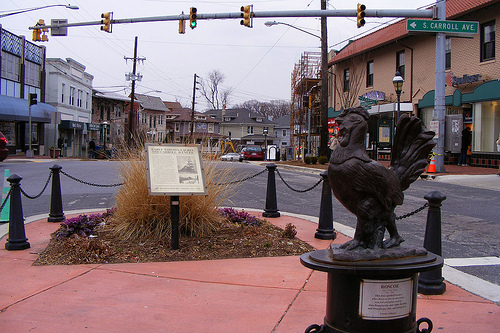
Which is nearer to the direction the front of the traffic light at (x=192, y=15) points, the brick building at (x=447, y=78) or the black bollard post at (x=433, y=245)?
the black bollard post

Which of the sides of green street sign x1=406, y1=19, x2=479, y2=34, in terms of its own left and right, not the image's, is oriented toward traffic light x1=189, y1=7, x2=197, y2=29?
right

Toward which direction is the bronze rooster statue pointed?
to the viewer's left

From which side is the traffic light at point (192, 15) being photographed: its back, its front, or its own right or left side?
front

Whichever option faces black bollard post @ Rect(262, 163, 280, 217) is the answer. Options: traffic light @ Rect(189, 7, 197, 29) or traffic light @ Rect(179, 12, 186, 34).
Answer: traffic light @ Rect(189, 7, 197, 29)

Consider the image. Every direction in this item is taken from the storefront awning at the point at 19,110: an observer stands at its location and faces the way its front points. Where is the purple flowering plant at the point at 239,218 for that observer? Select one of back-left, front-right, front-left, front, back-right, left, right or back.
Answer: front-right

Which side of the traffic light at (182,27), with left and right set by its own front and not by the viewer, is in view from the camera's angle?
back

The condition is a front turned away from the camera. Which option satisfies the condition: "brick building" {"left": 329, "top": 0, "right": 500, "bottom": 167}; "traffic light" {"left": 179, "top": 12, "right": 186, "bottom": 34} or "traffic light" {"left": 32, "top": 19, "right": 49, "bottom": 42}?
"traffic light" {"left": 179, "top": 12, "right": 186, "bottom": 34}

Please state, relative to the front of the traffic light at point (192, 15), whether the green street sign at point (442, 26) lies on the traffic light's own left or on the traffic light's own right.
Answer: on the traffic light's own left

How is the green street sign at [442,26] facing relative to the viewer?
toward the camera

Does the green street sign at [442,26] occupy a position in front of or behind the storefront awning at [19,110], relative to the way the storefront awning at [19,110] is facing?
in front
